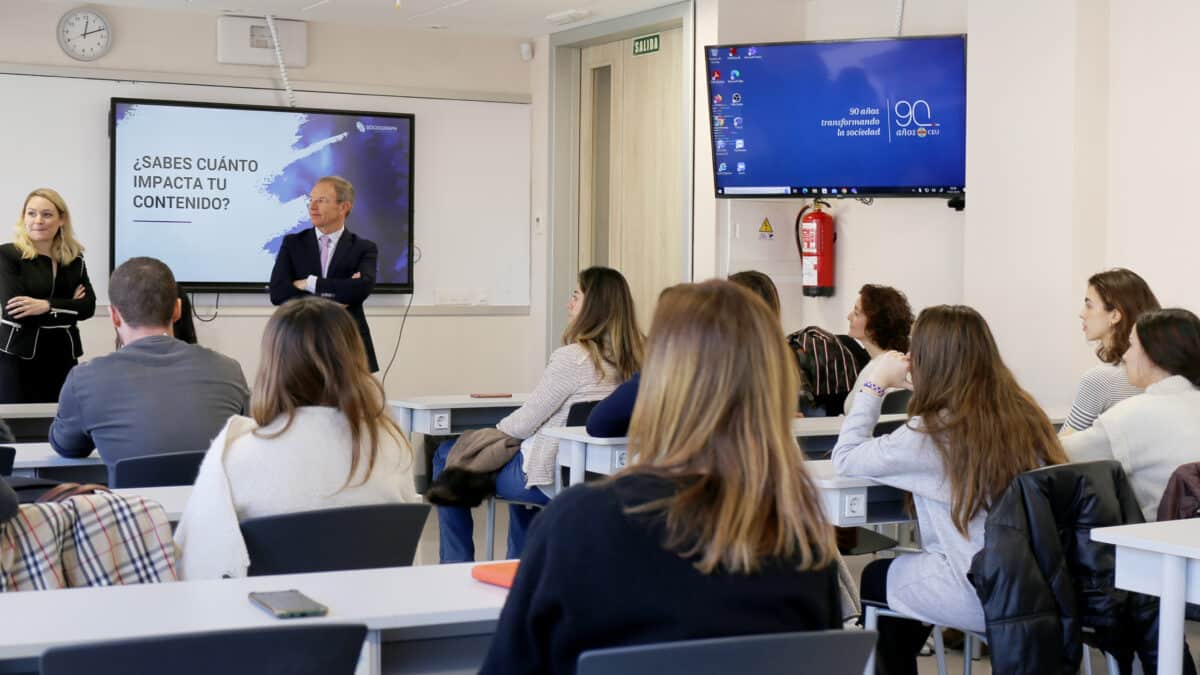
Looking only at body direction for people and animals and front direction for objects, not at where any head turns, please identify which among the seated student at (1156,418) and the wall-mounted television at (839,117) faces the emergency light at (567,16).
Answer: the seated student

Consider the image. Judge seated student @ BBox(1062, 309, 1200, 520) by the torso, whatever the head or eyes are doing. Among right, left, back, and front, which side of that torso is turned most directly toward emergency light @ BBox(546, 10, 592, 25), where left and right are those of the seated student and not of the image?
front

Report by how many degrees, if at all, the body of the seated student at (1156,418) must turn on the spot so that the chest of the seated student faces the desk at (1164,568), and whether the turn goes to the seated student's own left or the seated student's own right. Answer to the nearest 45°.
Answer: approximately 135° to the seated student's own left

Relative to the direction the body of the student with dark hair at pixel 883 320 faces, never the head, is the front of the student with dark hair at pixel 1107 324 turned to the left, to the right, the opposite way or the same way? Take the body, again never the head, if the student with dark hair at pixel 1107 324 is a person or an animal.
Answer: the same way

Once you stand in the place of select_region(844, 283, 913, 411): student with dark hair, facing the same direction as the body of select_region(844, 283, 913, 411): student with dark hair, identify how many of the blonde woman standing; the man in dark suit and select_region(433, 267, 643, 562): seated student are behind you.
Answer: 0

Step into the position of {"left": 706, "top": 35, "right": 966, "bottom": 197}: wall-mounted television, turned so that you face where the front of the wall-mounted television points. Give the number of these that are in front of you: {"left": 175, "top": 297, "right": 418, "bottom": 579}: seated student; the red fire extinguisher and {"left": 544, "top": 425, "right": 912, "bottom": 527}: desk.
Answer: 2

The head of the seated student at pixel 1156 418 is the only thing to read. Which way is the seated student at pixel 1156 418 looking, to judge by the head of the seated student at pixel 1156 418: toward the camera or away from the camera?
away from the camera

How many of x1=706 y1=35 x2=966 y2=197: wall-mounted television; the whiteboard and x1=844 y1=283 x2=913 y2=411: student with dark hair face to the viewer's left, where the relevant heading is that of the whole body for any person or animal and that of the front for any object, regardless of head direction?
1

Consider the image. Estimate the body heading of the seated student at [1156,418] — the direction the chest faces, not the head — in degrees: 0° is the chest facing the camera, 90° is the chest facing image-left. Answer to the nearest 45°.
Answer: approximately 135°

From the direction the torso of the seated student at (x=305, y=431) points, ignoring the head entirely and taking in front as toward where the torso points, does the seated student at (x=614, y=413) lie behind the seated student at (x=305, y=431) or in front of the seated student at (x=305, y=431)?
in front

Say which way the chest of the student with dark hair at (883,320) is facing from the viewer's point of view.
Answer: to the viewer's left

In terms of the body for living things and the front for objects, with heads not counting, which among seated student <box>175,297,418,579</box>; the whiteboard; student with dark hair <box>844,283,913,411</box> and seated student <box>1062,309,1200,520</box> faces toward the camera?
the whiteboard

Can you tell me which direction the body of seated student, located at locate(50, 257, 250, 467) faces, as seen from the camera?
away from the camera

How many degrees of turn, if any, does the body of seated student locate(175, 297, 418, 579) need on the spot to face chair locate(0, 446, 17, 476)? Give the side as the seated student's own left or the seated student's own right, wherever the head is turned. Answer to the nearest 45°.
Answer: approximately 45° to the seated student's own left

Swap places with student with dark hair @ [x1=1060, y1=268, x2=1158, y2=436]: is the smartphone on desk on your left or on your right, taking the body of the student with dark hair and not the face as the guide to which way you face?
on your left

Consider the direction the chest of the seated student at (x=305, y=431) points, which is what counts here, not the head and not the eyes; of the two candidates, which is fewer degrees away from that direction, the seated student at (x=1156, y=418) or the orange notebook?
the seated student

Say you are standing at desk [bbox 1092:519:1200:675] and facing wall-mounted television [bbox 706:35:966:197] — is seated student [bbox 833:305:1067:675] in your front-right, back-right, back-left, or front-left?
front-left

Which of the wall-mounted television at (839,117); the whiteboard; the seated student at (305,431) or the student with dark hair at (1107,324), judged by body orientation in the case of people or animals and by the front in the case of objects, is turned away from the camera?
the seated student

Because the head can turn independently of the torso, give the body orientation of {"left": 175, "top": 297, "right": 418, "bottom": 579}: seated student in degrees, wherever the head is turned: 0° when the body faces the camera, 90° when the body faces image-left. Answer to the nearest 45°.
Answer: approximately 180°

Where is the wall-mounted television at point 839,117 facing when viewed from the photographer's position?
facing the viewer

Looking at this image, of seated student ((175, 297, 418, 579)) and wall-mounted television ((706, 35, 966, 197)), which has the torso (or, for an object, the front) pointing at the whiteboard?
the seated student
